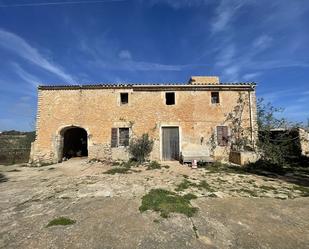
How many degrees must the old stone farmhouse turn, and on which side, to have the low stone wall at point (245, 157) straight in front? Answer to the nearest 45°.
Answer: approximately 90° to its left

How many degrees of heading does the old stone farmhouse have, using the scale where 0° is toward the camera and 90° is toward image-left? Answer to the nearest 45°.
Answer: approximately 0°
